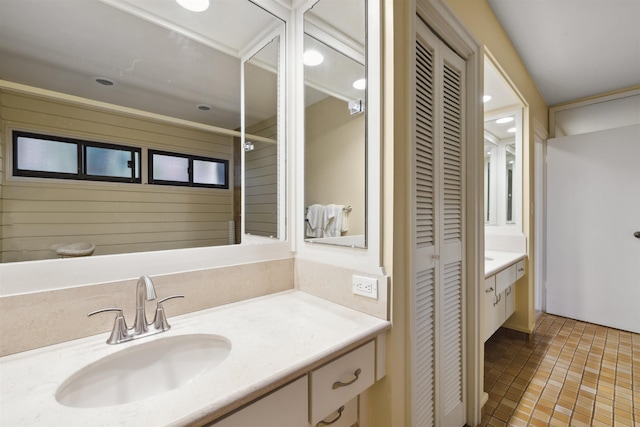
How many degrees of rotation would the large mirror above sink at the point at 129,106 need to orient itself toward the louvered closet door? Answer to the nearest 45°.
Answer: approximately 45° to its left

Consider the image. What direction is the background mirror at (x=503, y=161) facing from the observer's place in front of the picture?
facing to the right of the viewer

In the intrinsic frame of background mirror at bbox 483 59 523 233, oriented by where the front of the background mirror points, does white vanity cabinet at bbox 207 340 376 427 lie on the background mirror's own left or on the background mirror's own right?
on the background mirror's own right

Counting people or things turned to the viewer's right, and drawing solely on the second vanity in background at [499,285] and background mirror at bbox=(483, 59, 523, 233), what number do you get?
2

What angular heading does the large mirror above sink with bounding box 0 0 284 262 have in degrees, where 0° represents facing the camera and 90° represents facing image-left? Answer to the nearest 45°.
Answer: approximately 315°

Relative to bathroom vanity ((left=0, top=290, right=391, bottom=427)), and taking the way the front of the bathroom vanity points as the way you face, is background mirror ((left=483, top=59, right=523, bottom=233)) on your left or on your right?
on your left

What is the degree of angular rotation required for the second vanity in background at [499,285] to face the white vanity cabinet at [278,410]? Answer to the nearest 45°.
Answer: approximately 90° to its right

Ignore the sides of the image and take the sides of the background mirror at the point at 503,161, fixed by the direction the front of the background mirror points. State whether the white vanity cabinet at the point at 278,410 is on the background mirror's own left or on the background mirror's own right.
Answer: on the background mirror's own right
